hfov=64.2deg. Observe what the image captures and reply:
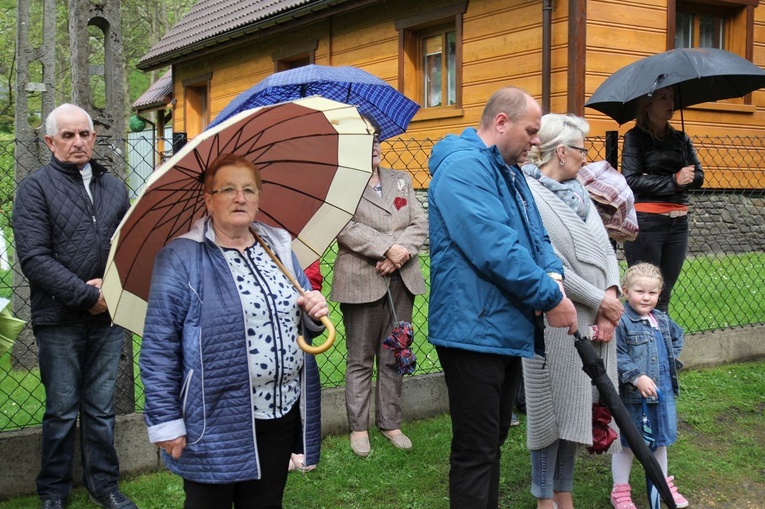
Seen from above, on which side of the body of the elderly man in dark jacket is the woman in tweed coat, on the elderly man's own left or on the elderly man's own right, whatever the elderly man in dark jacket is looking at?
on the elderly man's own left

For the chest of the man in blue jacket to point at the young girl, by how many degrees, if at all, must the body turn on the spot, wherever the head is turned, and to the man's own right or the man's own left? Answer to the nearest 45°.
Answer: approximately 45° to the man's own left

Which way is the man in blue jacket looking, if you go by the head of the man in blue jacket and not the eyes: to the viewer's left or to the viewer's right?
to the viewer's right

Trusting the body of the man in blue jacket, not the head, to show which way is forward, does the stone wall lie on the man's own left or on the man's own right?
on the man's own left

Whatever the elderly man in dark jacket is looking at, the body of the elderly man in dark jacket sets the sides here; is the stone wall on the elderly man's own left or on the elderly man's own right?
on the elderly man's own left

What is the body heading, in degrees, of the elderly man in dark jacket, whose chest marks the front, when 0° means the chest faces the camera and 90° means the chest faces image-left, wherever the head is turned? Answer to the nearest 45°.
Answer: approximately 315°
